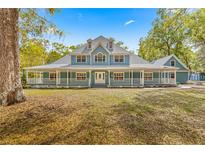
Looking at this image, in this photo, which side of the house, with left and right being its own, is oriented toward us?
front
